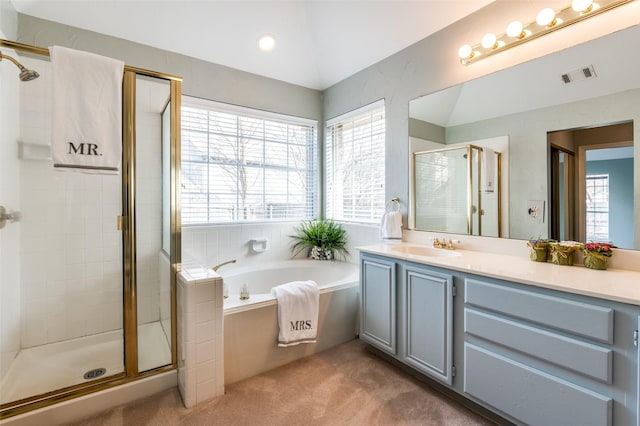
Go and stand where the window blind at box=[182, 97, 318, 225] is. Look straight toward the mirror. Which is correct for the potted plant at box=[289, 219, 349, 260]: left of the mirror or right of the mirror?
left

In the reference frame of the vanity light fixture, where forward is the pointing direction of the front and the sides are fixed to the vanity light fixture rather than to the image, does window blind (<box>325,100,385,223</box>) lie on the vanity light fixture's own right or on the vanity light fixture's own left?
on the vanity light fixture's own right

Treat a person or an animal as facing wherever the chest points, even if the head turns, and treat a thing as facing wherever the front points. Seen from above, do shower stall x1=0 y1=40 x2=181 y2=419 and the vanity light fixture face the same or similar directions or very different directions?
very different directions

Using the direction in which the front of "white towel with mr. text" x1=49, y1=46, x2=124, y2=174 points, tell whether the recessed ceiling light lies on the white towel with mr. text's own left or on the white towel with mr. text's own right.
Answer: on the white towel with mr. text's own left

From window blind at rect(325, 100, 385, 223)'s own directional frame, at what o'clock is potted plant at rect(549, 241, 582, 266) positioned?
The potted plant is roughly at 9 o'clock from the window blind.

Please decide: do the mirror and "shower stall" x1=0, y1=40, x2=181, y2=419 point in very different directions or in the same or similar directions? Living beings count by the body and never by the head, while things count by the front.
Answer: very different directions

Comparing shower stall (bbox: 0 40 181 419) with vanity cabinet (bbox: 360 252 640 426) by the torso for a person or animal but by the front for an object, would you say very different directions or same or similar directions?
very different directions

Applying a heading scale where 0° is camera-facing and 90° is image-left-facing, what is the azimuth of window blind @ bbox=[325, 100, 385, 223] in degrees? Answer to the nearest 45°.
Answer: approximately 45°

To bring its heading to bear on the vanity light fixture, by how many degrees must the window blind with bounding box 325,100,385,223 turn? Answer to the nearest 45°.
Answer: approximately 90° to its left

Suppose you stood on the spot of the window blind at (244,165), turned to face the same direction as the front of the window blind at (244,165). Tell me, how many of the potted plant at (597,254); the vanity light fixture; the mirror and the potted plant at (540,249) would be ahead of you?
4

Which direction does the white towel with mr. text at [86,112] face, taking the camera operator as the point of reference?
facing the viewer and to the right of the viewer
